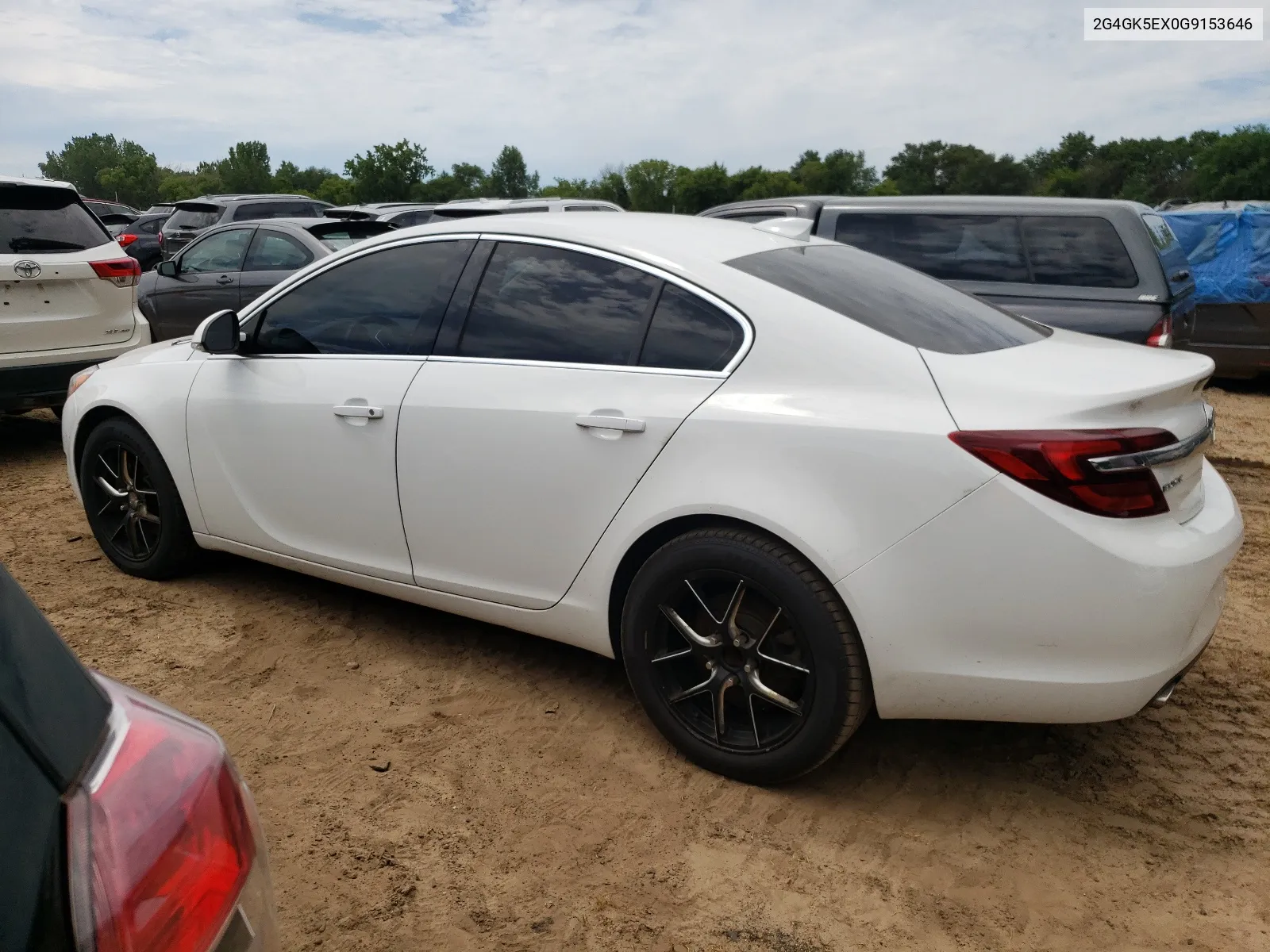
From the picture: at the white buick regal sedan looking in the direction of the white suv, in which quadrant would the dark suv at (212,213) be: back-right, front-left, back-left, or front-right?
front-right

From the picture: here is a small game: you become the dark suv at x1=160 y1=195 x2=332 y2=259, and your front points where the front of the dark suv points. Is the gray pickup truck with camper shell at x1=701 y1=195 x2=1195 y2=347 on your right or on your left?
on your right

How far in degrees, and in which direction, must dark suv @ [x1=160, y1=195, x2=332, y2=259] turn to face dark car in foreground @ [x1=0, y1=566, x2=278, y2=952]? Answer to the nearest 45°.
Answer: approximately 135° to its right

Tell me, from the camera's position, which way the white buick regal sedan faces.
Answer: facing away from the viewer and to the left of the viewer

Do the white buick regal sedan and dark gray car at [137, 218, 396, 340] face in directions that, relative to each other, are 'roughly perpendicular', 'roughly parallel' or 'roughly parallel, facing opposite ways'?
roughly parallel

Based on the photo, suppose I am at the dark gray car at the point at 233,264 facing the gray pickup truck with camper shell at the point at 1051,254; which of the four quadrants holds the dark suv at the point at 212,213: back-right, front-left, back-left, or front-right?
back-left

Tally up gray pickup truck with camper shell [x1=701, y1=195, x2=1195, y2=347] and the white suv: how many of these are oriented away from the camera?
1

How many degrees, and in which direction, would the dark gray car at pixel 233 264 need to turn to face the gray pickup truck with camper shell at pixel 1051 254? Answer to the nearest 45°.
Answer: approximately 180°

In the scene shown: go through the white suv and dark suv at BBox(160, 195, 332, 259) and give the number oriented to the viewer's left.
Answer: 0

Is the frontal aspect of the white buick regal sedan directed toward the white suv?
yes

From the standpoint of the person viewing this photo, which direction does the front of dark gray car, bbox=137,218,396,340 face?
facing away from the viewer and to the left of the viewer

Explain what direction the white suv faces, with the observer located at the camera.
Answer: facing away from the viewer

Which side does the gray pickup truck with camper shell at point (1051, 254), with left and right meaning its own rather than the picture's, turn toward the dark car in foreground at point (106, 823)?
left
